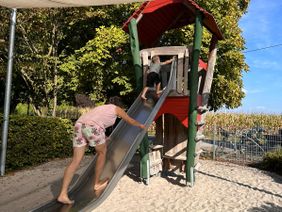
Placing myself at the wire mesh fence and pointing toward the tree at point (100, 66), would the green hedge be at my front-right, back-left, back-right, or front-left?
front-left
